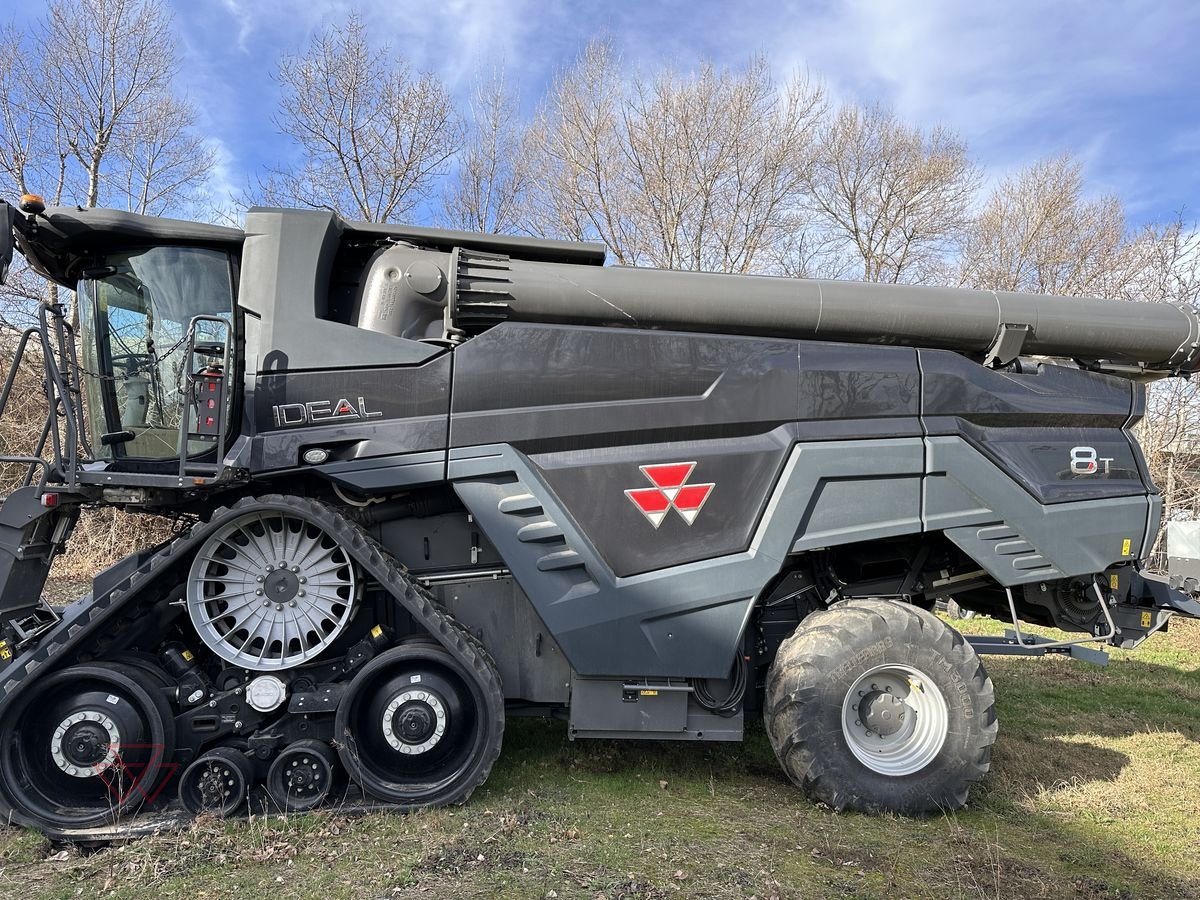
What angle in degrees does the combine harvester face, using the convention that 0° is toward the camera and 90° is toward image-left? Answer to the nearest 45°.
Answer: approximately 90°
